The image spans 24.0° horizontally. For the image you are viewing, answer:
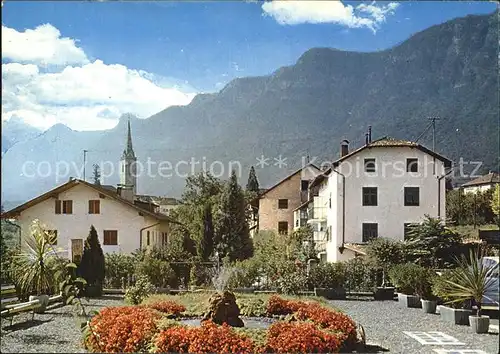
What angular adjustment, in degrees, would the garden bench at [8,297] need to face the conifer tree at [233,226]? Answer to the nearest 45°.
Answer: approximately 45° to its left

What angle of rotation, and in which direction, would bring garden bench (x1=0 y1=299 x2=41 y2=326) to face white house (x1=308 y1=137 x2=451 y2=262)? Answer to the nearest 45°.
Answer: approximately 45° to its left

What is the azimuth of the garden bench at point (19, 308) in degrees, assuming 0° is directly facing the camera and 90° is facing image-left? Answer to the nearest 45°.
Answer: approximately 315°

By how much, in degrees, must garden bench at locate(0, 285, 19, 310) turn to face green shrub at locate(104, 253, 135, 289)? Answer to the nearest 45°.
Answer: approximately 45° to its left

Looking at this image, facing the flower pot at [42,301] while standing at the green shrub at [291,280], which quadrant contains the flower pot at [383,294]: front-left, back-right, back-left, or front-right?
back-left

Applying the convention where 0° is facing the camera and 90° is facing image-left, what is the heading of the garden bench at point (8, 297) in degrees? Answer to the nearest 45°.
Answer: approximately 315°

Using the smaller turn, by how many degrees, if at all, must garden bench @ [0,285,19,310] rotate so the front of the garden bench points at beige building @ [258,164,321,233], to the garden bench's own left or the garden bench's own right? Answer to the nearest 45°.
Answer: approximately 45° to the garden bench's own left
